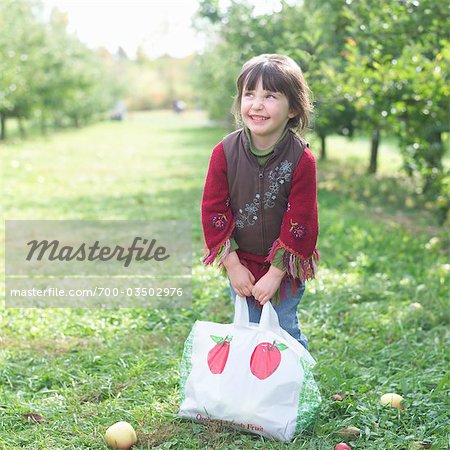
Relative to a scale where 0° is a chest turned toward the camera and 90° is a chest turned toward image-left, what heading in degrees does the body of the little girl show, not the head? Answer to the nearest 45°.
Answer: approximately 0°

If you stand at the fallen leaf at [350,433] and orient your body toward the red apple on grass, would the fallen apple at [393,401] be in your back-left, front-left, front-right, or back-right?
back-left
